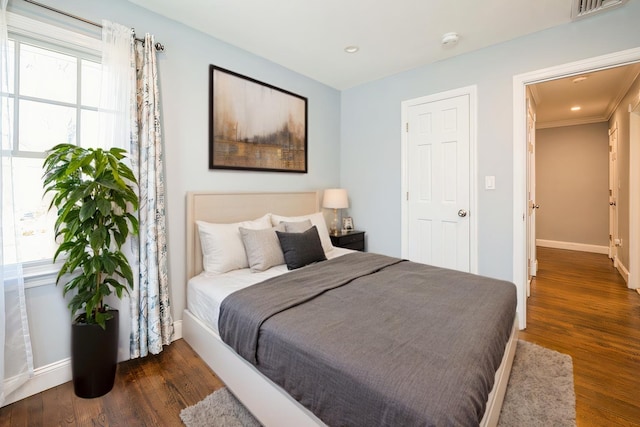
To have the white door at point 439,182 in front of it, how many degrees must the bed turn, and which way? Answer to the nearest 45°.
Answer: approximately 90° to its left

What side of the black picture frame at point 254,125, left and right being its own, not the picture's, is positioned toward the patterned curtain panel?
right

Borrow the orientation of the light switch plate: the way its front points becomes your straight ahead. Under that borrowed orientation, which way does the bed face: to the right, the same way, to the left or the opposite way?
to the left

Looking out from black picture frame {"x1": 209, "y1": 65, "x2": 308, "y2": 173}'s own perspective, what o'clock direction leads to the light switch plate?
The light switch plate is roughly at 11 o'clock from the black picture frame.

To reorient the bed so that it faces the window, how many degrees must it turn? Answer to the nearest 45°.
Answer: approximately 135° to its right

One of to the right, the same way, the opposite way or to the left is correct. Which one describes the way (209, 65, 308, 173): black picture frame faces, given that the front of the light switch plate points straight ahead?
to the left
